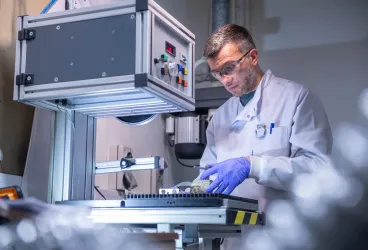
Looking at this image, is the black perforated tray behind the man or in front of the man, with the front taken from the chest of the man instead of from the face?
in front

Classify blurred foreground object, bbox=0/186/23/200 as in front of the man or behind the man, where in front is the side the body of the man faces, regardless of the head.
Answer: in front

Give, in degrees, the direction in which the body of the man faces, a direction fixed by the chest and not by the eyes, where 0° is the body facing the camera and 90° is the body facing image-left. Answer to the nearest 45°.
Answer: approximately 45°

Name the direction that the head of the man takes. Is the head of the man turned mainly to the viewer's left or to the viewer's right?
to the viewer's left
